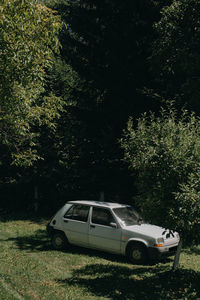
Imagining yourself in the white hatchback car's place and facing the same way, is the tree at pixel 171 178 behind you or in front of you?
in front

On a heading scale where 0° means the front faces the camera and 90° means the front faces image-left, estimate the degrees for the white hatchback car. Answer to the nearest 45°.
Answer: approximately 315°

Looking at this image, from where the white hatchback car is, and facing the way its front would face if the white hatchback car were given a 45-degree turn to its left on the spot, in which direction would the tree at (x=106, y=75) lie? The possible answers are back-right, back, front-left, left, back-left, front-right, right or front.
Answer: left
